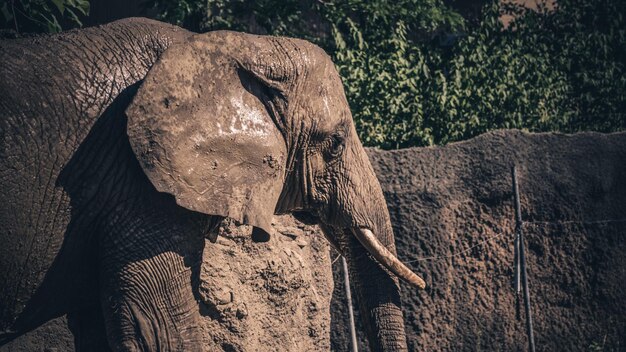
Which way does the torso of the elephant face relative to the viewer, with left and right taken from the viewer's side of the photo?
facing to the right of the viewer

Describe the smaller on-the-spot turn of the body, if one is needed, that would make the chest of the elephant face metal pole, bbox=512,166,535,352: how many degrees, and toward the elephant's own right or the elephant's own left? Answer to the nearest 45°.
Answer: approximately 45° to the elephant's own left

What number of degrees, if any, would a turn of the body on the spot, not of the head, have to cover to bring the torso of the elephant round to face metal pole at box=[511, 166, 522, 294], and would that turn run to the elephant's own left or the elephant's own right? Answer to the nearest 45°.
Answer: approximately 45° to the elephant's own left
